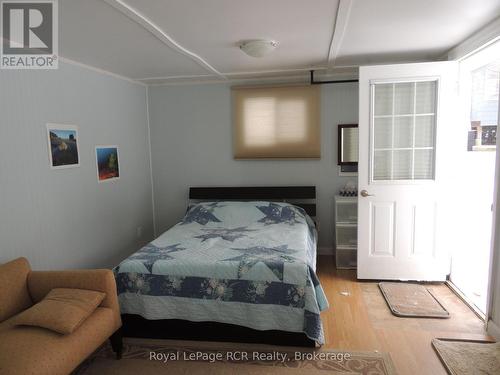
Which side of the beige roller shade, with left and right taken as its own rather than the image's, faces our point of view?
front

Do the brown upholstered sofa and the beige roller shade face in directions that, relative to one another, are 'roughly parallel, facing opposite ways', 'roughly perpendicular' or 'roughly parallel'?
roughly perpendicular

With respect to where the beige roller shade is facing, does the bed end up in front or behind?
in front

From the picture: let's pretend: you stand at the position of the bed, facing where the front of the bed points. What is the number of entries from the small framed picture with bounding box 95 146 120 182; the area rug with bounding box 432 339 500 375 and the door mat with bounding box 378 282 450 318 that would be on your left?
2

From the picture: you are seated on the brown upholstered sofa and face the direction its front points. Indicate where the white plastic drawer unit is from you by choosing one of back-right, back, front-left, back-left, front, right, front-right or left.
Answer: front-left

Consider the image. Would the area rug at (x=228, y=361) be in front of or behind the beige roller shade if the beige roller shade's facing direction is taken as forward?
in front

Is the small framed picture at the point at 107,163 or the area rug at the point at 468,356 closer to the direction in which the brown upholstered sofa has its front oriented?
the area rug

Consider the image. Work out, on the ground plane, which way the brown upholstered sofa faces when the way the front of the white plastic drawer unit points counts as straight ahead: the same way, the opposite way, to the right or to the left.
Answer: to the left

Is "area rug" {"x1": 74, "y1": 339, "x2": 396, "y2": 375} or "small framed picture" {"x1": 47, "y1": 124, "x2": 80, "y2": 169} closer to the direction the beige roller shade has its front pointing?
the area rug

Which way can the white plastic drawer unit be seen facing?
toward the camera

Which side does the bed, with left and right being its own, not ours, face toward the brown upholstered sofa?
front

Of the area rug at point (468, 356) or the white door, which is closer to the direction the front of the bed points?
the area rug

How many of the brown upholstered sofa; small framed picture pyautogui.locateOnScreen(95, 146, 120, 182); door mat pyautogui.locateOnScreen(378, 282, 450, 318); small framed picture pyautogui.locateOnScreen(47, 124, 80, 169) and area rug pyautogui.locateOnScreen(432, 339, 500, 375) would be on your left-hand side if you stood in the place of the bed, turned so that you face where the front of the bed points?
2

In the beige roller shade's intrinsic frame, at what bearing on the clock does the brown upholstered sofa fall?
The brown upholstered sofa is roughly at 1 o'clock from the beige roller shade.
